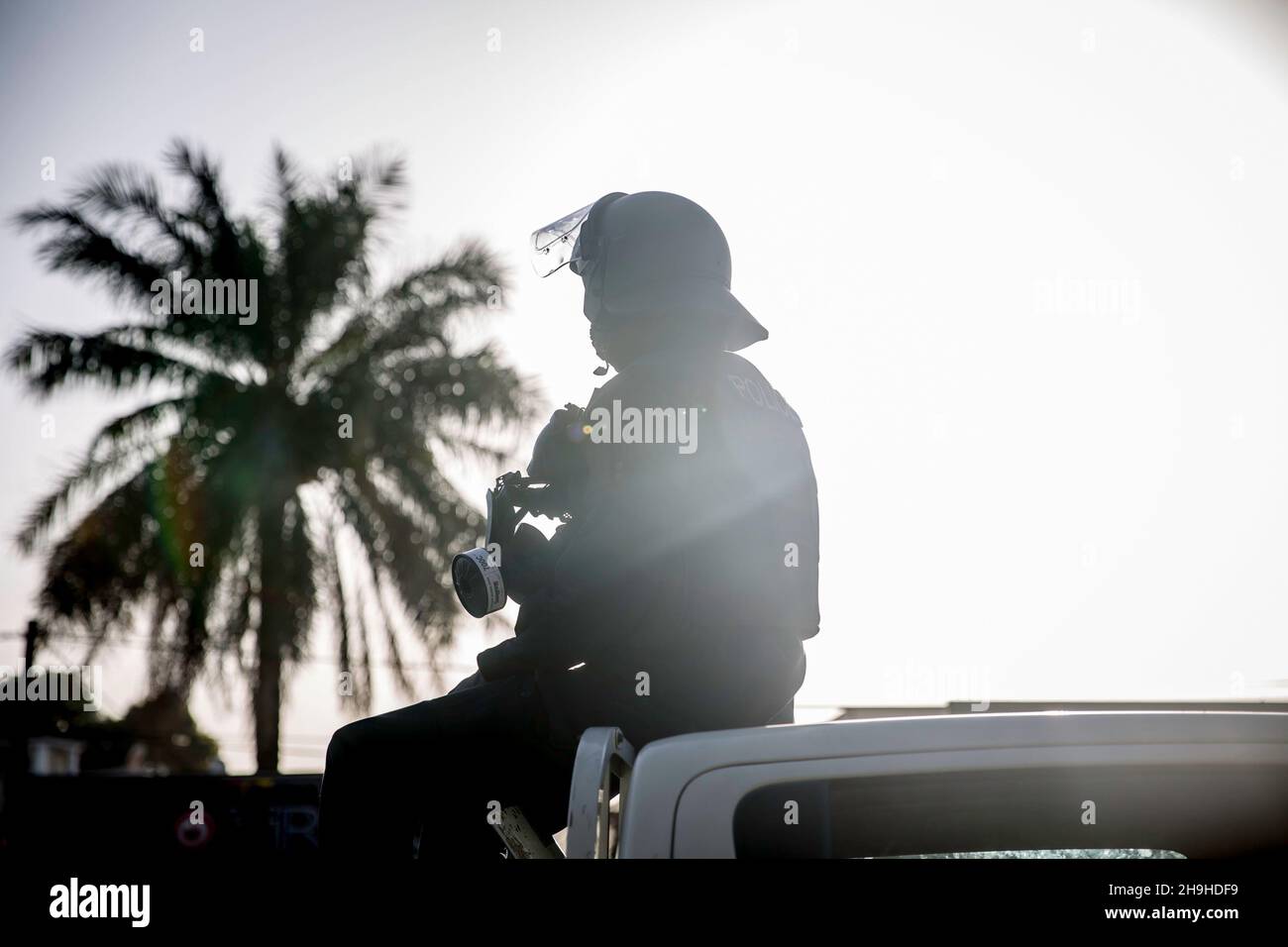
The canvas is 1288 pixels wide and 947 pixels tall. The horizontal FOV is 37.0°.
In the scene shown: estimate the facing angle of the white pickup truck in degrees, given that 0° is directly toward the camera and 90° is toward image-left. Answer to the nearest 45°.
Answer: approximately 270°

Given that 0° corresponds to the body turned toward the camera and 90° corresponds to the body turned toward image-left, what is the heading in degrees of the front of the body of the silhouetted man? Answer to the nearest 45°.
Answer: approximately 90°
